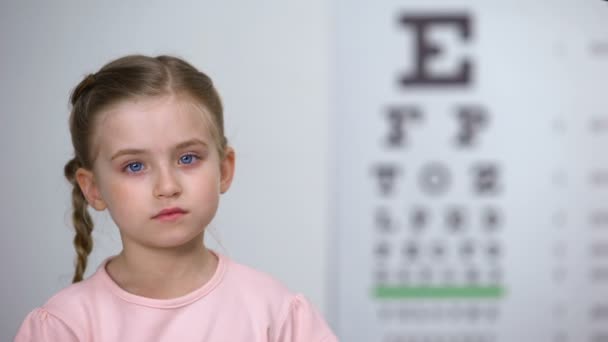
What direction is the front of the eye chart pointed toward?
toward the camera

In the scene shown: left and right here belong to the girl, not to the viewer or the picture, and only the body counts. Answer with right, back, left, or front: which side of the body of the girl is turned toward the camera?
front

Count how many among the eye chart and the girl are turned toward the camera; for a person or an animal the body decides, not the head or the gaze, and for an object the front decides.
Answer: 2

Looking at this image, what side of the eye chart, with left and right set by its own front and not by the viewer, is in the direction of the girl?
front

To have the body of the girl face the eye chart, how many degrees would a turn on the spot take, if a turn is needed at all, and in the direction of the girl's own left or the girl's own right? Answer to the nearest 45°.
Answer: approximately 135° to the girl's own left
